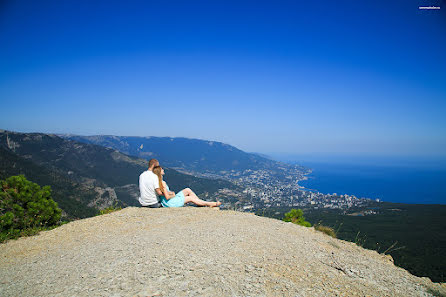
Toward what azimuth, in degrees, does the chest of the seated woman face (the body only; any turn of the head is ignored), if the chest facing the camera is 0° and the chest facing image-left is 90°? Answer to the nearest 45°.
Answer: approximately 270°

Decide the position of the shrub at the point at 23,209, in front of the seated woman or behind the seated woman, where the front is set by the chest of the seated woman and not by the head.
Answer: behind
